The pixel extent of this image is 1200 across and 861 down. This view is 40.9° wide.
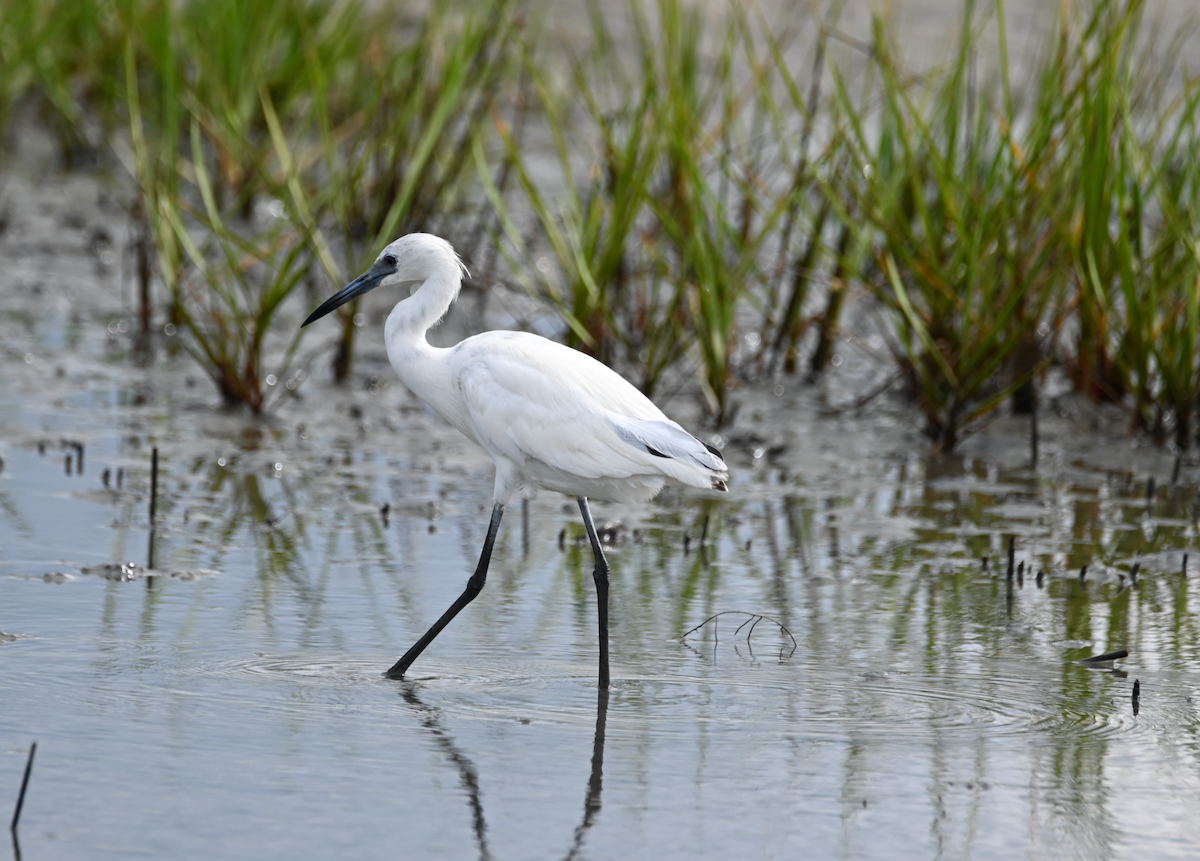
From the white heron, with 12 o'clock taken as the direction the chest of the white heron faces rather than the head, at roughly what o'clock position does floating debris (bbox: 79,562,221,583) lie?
The floating debris is roughly at 1 o'clock from the white heron.

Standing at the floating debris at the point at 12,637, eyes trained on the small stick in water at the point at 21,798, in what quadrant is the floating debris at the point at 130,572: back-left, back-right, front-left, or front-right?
back-left

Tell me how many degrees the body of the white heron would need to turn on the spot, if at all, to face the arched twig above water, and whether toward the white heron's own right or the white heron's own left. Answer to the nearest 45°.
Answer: approximately 180°

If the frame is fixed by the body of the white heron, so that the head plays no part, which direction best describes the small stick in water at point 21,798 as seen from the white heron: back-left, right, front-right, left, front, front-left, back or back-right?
front-left

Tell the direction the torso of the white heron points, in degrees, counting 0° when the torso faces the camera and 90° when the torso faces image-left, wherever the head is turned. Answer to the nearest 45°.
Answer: approximately 90°

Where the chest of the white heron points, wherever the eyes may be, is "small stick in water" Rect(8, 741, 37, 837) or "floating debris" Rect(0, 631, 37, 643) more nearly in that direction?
the floating debris

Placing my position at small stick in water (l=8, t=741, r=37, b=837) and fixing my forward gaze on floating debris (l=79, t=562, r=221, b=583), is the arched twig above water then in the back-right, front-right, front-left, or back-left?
front-right

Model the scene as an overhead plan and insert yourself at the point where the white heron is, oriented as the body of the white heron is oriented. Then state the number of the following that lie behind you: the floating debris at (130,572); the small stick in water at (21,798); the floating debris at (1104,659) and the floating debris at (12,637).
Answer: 1

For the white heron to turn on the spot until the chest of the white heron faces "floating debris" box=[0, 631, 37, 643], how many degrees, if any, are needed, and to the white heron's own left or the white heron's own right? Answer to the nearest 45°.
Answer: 0° — it already faces it

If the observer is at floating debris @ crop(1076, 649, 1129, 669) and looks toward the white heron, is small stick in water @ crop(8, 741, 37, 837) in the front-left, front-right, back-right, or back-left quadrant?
front-left

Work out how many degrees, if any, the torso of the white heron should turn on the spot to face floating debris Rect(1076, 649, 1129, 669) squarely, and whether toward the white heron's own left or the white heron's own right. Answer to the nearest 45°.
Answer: approximately 180°

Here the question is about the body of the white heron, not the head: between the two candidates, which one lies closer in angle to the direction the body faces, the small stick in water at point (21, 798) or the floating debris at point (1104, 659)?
the small stick in water
